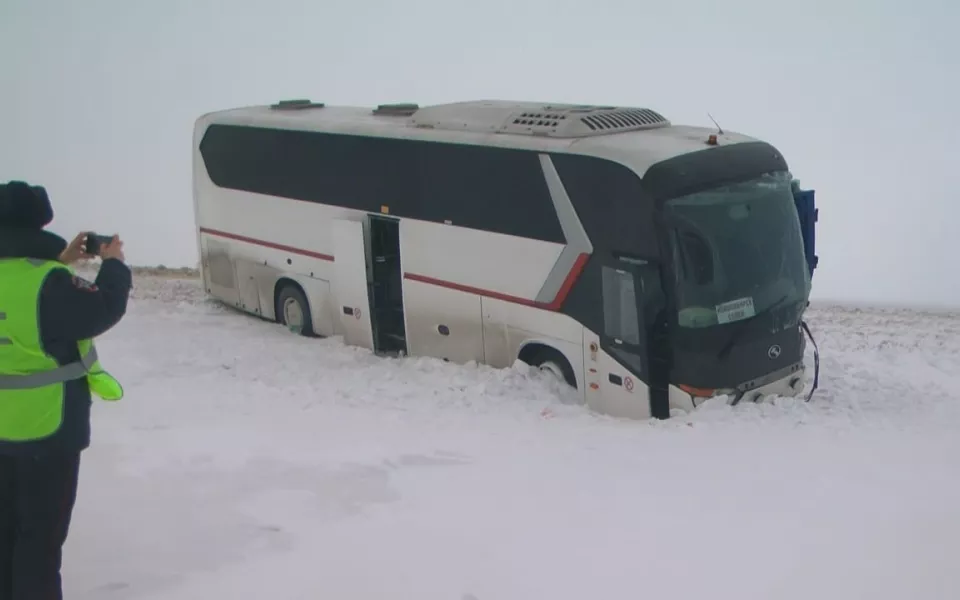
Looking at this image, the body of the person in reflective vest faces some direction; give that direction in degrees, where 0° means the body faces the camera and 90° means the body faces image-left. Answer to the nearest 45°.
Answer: approximately 225°

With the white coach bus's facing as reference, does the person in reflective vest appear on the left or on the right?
on its right

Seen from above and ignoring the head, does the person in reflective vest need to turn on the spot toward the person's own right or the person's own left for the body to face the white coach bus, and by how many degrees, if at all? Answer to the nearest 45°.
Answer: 0° — they already face it

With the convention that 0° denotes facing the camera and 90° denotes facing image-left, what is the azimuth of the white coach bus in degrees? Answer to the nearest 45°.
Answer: approximately 315°
